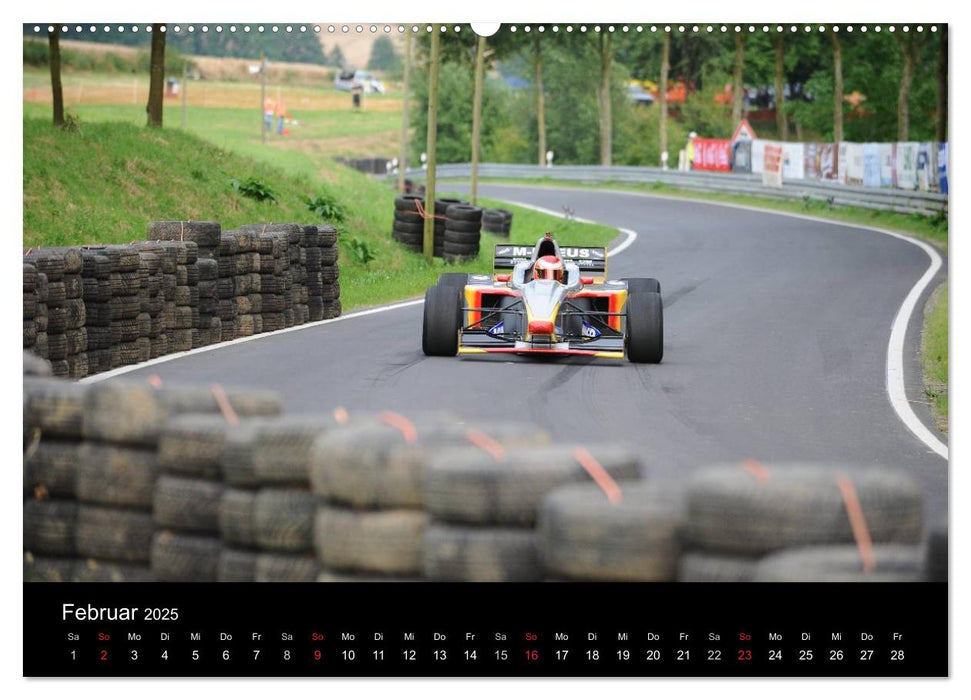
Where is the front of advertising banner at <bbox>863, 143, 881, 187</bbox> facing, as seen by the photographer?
facing the viewer

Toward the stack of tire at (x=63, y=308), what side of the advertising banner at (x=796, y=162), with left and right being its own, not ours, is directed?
front

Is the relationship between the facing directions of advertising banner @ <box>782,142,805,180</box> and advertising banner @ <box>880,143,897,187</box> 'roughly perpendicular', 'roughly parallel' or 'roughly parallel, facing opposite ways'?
roughly parallel

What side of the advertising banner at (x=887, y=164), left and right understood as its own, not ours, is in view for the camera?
front

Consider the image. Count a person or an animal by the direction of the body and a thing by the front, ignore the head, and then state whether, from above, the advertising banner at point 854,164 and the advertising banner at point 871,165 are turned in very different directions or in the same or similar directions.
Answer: same or similar directions

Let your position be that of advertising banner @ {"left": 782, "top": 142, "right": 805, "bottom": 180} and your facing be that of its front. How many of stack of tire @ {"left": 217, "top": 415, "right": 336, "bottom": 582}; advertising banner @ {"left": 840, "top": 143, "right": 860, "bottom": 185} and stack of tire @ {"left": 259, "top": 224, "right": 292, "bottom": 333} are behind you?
0

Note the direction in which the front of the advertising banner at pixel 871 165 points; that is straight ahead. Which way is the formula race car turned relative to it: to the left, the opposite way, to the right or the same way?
the same way

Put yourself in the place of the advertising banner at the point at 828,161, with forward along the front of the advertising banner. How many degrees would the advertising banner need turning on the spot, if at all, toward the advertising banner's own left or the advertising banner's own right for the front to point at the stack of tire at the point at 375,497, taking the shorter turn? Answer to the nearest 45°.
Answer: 0° — it already faces it

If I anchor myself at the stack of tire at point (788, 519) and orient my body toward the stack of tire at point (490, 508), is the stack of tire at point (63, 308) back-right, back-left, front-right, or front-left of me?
front-right

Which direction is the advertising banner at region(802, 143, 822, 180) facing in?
toward the camera

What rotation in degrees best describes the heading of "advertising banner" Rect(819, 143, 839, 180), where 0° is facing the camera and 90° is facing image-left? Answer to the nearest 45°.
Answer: approximately 0°

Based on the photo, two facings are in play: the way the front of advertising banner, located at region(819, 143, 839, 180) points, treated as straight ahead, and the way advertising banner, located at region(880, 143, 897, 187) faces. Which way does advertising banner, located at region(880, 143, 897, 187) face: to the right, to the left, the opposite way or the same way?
the same way
